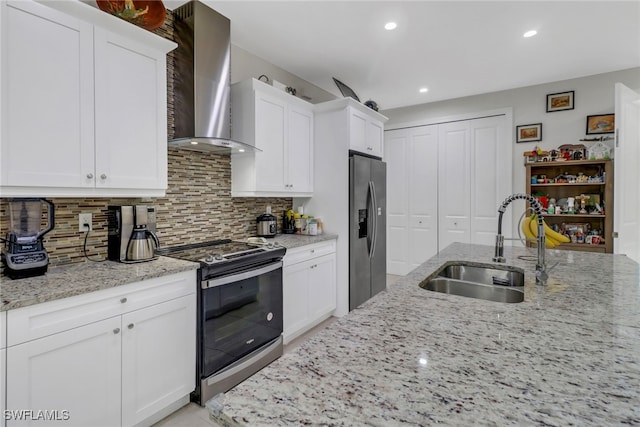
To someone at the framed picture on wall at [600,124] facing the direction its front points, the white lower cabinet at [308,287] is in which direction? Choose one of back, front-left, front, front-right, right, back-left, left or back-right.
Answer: front-right

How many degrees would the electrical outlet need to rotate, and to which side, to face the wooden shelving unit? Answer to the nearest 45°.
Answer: approximately 90° to its left

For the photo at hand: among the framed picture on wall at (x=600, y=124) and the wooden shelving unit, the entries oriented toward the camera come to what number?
2

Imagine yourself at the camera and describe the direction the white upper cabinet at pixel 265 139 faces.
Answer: facing the viewer and to the right of the viewer

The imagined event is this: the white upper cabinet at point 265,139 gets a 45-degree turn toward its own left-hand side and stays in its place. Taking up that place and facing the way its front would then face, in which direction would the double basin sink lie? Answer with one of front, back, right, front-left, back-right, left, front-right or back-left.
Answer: front-right

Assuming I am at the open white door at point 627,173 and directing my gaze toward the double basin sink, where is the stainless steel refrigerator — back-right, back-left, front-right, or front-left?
front-right

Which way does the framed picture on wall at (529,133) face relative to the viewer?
toward the camera

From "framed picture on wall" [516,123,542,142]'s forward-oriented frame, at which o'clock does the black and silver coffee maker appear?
The black and silver coffee maker is roughly at 1 o'clock from the framed picture on wall.

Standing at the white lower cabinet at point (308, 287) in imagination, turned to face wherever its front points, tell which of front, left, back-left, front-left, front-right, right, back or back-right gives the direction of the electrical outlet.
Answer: right

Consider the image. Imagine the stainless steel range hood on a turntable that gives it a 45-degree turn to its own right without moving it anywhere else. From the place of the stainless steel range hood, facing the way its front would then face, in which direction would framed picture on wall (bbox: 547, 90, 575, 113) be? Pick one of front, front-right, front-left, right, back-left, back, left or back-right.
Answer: left

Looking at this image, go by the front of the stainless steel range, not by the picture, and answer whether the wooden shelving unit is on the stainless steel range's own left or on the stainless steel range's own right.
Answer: on the stainless steel range's own left

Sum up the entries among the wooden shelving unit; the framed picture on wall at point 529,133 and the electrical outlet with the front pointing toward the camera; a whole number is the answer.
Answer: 3

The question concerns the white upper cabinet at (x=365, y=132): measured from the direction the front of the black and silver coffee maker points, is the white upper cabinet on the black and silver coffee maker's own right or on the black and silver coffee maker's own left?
on the black and silver coffee maker's own left

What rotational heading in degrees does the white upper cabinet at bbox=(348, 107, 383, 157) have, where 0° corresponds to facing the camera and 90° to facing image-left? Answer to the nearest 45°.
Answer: approximately 315°

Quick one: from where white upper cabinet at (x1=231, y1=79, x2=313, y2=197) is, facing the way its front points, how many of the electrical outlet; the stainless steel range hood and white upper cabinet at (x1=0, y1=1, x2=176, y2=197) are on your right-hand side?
3
